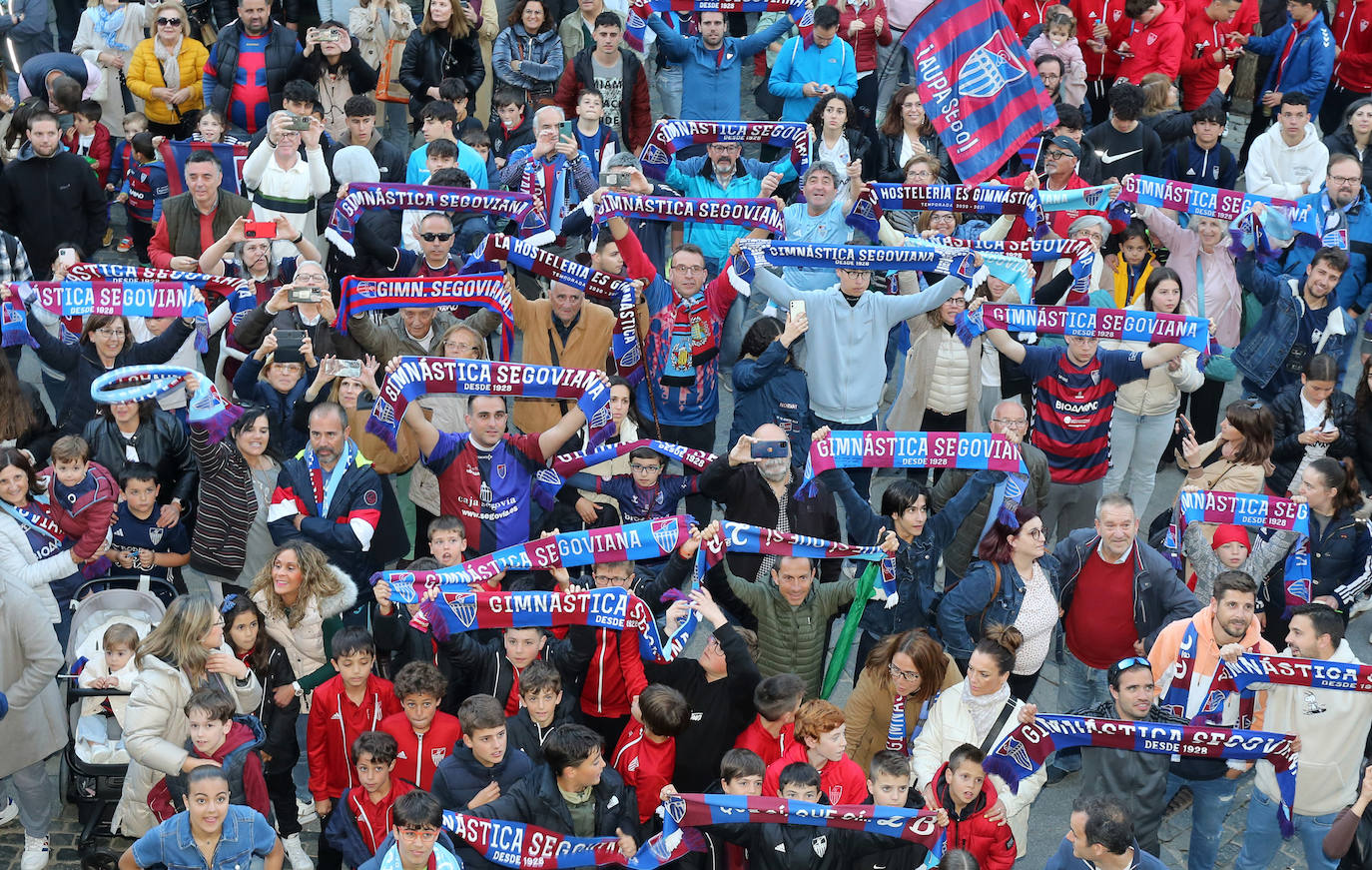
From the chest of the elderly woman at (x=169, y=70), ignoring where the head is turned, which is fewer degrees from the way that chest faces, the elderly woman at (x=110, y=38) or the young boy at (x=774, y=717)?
the young boy

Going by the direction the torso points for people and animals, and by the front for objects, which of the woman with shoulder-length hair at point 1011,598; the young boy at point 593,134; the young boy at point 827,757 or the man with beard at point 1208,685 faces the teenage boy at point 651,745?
the young boy at point 593,134

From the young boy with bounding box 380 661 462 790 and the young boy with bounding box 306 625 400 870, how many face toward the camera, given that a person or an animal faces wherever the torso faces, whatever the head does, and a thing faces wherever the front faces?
2

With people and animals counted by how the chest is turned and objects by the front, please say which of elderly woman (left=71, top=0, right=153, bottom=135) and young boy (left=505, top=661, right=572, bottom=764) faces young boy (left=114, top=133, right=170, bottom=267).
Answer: the elderly woman

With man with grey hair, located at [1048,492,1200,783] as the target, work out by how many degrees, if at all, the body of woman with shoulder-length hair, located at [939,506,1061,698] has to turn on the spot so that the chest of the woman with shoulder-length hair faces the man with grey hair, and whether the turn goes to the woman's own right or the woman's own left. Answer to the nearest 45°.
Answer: approximately 90° to the woman's own left

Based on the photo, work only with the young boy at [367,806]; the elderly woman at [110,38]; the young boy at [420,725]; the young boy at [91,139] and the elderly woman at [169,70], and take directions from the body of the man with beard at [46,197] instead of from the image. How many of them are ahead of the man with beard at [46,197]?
2

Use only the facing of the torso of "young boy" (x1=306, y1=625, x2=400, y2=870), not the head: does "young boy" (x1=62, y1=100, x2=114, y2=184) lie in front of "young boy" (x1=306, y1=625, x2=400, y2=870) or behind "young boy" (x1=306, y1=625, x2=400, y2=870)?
behind
